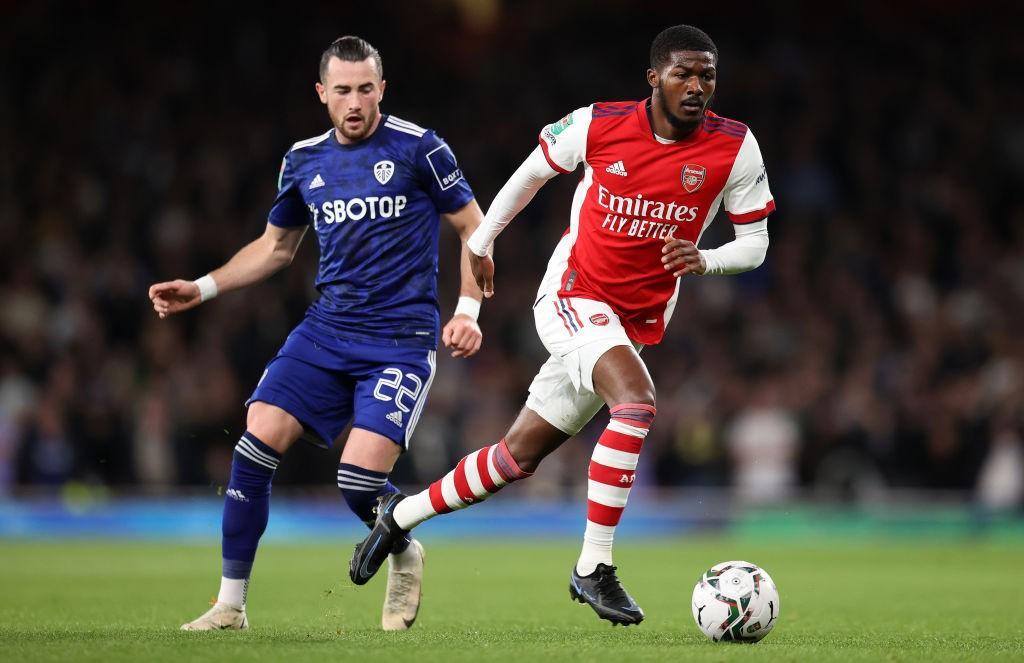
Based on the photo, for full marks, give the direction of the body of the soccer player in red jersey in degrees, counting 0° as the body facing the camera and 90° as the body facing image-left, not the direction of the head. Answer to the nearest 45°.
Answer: approximately 315°

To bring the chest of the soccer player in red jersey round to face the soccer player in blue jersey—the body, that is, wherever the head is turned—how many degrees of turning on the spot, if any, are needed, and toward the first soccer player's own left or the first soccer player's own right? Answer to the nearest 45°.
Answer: approximately 135° to the first soccer player's own right
